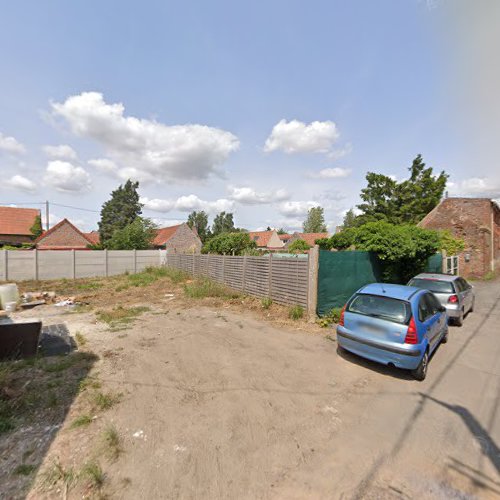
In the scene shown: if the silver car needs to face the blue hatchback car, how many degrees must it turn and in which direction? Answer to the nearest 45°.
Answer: approximately 180°

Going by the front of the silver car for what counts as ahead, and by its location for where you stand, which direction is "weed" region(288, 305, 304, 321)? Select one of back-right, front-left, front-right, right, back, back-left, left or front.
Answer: back-left

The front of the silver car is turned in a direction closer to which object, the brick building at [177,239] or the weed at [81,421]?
the brick building

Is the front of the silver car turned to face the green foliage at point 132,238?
no

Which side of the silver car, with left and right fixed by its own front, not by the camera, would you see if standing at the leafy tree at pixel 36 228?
left

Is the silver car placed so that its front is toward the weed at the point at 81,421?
no

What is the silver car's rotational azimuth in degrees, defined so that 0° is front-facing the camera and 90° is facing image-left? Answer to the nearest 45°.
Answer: approximately 180°

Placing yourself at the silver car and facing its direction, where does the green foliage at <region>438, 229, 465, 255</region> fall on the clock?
The green foliage is roughly at 12 o'clock from the silver car.

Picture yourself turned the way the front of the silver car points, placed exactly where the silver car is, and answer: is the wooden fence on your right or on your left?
on your left

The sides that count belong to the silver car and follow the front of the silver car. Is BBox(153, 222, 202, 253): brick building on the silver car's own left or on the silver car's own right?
on the silver car's own left

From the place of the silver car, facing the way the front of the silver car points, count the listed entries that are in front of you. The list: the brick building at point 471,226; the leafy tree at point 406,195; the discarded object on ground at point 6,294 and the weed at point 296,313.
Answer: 2

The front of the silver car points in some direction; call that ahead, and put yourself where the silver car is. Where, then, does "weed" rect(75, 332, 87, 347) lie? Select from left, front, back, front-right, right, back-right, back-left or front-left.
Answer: back-left

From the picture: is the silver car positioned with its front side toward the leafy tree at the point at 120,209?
no

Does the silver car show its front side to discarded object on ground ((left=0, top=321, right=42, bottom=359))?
no

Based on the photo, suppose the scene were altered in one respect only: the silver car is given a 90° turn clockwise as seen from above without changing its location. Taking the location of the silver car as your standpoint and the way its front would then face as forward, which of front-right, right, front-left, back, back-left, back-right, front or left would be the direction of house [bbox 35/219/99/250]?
back

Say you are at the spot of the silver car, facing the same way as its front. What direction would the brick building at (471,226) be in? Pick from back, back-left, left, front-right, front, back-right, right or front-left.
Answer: front

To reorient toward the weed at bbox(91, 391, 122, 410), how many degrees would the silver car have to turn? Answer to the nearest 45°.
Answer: approximately 135° to its left
